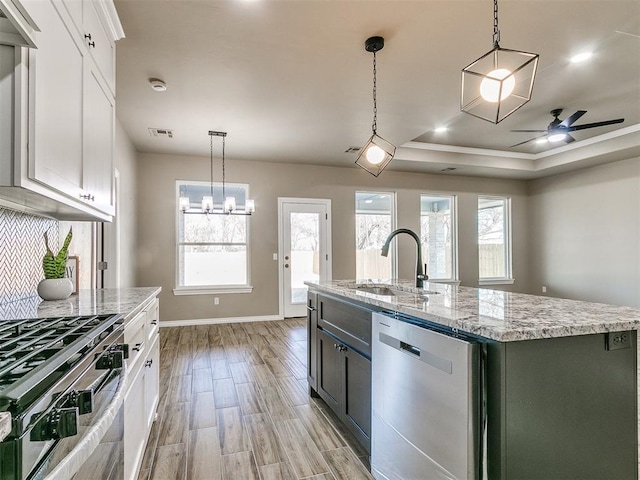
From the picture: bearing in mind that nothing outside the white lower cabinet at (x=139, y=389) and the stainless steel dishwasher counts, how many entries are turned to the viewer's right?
1

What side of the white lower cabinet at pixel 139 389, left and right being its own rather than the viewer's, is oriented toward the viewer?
right

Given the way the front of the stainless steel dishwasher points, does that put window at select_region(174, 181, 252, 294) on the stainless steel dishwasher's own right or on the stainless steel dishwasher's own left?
on the stainless steel dishwasher's own right

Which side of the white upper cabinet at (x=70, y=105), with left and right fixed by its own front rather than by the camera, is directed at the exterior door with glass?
left

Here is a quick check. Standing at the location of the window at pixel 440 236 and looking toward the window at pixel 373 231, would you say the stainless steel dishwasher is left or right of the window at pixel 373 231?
left

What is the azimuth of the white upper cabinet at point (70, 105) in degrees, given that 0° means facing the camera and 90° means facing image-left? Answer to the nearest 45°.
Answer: approximately 315°

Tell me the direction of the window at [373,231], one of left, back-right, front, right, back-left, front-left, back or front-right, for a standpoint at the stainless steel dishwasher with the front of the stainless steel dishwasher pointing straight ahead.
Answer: back-right

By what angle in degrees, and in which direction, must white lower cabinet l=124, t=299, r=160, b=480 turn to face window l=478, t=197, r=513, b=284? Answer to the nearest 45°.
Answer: approximately 45° to its left

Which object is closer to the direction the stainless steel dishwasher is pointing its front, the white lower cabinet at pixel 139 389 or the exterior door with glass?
the white lower cabinet

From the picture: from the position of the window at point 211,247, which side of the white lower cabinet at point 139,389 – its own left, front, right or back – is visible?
left

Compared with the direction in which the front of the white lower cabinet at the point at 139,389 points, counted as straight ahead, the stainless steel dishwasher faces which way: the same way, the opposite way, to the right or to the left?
the opposite way

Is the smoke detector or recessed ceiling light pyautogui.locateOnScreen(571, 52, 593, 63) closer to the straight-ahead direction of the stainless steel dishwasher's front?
the smoke detector

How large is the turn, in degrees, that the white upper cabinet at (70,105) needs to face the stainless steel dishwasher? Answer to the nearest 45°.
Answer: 0° — it already faces it
